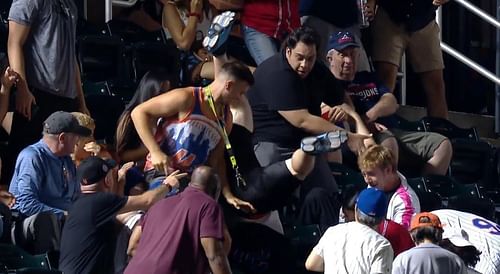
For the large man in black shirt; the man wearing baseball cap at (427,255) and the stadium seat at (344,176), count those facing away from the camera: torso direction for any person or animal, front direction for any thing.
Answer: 1

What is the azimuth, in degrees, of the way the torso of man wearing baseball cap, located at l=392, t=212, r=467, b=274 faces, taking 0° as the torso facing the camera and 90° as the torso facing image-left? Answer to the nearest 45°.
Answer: approximately 180°

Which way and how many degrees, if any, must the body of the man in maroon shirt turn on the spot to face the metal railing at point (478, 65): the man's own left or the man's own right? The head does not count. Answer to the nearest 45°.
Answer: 0° — they already face it

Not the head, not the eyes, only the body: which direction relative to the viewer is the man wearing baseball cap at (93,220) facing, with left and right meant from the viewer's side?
facing away from the viewer and to the right of the viewer

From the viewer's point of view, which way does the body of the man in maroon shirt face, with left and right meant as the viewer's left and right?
facing away from the viewer and to the right of the viewer

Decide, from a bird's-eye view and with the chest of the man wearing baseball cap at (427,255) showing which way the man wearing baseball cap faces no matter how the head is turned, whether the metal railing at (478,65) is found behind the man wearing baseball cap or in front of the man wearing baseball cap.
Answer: in front

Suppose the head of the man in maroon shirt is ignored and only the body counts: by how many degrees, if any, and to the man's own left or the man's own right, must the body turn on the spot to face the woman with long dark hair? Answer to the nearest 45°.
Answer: approximately 45° to the man's own left

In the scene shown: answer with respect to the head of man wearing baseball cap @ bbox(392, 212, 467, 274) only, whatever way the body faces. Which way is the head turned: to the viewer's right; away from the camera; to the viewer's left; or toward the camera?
away from the camera

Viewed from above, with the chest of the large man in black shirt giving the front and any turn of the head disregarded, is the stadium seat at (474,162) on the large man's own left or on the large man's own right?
on the large man's own left

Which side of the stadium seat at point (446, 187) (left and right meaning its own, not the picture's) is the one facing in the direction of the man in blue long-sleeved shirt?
right

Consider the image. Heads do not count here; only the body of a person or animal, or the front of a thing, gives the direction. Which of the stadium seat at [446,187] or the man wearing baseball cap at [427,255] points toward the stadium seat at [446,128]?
the man wearing baseball cap

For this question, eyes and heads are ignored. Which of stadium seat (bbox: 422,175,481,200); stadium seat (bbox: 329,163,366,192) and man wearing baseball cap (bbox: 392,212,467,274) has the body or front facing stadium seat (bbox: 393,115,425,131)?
the man wearing baseball cap

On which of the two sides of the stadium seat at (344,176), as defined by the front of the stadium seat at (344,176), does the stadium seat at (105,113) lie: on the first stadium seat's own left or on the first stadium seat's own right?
on the first stadium seat's own right
